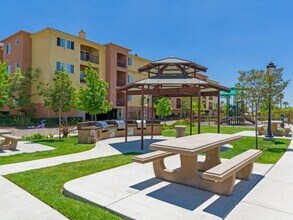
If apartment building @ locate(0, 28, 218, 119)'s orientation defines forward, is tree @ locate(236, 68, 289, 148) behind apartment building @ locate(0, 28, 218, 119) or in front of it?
in front

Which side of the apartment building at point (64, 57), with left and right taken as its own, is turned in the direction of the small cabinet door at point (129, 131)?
front

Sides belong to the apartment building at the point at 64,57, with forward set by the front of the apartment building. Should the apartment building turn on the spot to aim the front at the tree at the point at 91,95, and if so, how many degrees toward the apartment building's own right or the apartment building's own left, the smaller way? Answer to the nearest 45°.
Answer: approximately 45° to the apartment building's own right

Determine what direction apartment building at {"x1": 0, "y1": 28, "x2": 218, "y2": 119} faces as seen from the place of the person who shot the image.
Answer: facing the viewer and to the right of the viewer

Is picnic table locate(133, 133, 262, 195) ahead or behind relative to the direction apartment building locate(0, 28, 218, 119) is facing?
ahead
